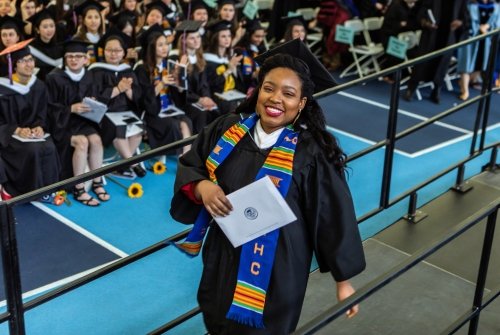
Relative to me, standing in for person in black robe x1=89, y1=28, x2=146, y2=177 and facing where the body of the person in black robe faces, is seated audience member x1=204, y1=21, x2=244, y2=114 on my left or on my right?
on my left

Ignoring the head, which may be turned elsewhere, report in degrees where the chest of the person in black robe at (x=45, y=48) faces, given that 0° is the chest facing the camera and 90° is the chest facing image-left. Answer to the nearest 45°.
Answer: approximately 315°

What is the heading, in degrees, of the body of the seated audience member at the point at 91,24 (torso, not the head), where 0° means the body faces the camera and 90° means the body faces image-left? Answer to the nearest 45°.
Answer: approximately 315°

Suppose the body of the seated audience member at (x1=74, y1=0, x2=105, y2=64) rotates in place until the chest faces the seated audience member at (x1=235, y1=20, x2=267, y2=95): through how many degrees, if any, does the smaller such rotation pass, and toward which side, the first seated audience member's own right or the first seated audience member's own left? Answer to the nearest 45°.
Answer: approximately 45° to the first seated audience member's own left
